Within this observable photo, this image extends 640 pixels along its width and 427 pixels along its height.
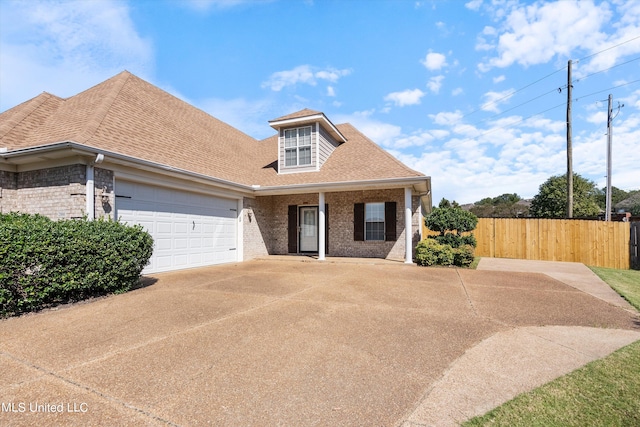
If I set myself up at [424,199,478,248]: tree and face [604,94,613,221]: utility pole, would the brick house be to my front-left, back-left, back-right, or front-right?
back-left

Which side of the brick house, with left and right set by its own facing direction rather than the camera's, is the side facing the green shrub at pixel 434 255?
left

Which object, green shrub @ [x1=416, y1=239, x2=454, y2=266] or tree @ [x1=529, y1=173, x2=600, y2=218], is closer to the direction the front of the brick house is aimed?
the green shrub

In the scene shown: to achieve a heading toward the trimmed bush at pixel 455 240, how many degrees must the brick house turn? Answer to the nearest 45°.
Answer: approximately 90° to its left

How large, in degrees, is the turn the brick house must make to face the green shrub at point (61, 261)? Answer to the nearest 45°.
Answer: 0° — it already faces it

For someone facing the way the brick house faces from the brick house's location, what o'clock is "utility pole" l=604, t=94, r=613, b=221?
The utility pole is roughly at 9 o'clock from the brick house.

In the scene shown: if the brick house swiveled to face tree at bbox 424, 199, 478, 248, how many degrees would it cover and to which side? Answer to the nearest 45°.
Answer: approximately 90° to its left

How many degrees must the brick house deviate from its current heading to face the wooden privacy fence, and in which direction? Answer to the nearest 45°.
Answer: approximately 90° to its left

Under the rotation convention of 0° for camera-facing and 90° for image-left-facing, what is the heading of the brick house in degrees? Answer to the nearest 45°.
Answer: approximately 0°
